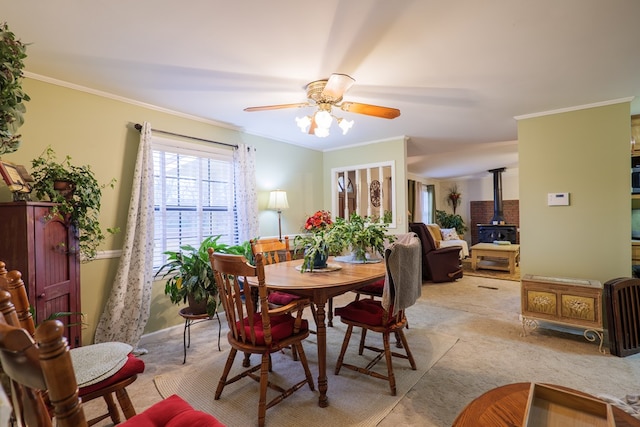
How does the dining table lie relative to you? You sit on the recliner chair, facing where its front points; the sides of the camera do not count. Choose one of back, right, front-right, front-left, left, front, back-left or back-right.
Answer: right

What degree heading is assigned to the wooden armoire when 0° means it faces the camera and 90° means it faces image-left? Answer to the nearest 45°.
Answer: approximately 315°

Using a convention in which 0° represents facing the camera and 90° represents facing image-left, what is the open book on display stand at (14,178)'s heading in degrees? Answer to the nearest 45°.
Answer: approximately 315°

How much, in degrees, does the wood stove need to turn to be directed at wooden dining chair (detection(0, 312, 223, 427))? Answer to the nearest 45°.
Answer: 0° — it already faces it

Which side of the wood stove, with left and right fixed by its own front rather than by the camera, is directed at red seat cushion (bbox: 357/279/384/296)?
front

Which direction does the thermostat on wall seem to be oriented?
toward the camera

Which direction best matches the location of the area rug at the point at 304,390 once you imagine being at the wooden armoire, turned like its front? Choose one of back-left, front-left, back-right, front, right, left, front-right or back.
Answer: front

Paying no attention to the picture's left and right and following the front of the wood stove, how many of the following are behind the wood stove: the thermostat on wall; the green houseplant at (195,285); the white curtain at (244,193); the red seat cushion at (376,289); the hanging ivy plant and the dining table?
0

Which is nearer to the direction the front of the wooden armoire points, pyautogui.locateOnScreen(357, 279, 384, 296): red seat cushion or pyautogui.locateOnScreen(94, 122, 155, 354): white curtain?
the red seat cushion

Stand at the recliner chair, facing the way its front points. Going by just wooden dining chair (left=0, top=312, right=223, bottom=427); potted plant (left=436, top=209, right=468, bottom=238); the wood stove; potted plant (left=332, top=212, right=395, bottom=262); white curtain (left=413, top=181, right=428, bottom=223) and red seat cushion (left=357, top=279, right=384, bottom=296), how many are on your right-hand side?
3

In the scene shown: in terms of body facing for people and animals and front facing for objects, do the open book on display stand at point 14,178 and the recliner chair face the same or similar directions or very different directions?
same or similar directions

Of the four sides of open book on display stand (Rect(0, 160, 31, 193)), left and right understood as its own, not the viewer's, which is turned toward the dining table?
front

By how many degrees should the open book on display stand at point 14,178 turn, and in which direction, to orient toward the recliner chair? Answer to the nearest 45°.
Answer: approximately 45° to its left

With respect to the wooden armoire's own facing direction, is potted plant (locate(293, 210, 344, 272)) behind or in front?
in front

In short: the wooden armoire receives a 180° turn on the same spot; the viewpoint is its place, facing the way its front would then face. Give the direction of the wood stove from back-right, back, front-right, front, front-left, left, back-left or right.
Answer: back-right

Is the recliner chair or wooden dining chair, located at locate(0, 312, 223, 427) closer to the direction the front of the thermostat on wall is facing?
the wooden dining chair

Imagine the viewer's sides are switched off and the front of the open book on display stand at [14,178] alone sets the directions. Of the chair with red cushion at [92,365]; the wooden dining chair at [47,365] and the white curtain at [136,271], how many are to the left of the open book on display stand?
1

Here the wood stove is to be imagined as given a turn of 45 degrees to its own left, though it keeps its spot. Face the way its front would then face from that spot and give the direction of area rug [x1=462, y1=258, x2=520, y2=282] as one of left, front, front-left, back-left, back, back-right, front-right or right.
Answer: front-right

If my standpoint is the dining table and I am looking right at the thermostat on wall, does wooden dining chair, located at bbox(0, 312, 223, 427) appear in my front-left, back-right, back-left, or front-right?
back-right
